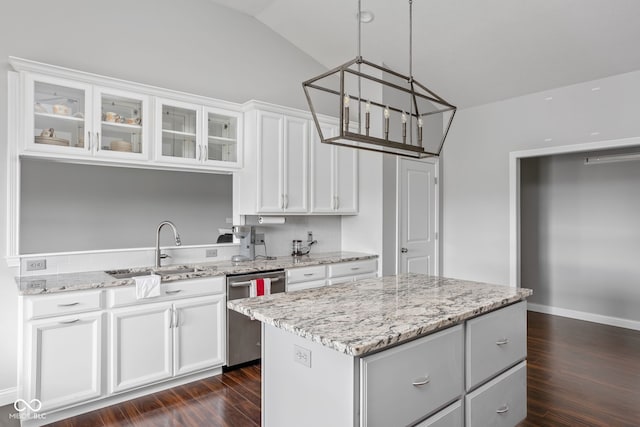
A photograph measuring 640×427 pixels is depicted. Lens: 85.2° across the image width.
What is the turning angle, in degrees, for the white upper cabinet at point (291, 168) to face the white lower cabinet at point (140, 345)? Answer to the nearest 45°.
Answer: approximately 90° to its right

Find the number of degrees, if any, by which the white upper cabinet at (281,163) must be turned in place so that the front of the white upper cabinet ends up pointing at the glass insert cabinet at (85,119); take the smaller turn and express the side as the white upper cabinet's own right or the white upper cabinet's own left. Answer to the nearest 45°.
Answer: approximately 90° to the white upper cabinet's own right

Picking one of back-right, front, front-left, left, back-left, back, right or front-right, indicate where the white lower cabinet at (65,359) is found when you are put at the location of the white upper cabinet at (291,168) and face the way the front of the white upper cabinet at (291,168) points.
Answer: right

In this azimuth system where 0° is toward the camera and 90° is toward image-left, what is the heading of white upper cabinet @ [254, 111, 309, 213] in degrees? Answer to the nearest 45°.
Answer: approximately 315°

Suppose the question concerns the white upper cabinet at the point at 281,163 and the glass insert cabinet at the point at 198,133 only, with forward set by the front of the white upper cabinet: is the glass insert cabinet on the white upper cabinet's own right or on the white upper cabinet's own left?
on the white upper cabinet's own right

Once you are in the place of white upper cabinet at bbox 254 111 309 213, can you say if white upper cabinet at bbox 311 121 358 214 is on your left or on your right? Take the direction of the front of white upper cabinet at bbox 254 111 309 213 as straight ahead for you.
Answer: on your left

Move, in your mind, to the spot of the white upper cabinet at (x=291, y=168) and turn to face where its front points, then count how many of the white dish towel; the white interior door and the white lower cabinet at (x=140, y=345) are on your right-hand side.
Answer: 2

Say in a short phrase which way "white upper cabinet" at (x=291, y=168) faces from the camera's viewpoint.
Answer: facing the viewer and to the right of the viewer

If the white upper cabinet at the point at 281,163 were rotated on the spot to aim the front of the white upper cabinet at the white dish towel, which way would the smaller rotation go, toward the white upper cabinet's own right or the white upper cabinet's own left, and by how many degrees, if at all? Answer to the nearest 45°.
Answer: approximately 90° to the white upper cabinet's own right

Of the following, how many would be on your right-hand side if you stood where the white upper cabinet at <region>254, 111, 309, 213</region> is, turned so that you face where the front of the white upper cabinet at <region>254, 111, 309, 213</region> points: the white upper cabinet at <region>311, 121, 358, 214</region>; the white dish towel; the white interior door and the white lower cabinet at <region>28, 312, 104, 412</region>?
2
